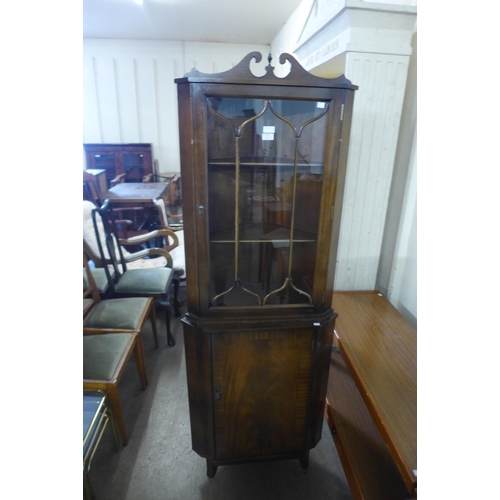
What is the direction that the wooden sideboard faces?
to the viewer's left

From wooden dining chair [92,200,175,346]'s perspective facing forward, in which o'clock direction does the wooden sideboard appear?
The wooden sideboard is roughly at 2 o'clock from the wooden dining chair.

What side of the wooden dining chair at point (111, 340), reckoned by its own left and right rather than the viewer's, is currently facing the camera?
right

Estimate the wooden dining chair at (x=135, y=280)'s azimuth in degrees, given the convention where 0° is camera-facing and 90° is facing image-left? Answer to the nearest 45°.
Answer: approximately 270°

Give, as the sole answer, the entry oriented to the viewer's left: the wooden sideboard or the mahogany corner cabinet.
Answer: the wooden sideboard

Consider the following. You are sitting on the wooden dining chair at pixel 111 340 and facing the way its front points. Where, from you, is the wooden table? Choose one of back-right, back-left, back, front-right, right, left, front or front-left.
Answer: left

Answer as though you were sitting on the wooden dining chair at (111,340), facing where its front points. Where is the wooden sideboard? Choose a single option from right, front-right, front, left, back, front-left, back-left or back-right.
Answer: front-right

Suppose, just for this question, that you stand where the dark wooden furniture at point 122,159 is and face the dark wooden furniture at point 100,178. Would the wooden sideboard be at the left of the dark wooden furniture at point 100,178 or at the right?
left

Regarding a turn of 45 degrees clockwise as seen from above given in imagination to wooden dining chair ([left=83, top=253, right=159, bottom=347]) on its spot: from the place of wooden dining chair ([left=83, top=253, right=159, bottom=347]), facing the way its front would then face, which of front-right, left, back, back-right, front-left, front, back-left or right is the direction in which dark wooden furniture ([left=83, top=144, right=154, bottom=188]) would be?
back-left

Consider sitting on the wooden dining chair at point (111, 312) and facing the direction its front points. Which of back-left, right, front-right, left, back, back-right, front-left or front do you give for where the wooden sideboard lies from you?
front-right

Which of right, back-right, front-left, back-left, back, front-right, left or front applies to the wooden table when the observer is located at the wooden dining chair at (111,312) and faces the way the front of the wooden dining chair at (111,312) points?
left

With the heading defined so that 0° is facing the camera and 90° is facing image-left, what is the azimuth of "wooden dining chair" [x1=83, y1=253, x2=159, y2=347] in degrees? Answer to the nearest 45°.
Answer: approximately 270°

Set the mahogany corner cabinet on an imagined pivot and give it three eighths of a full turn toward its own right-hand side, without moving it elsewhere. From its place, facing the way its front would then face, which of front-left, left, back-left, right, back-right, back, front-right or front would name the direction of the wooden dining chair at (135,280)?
front

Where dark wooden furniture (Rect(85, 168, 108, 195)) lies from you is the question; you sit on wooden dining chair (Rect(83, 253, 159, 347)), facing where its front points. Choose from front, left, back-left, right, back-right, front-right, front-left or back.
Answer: left

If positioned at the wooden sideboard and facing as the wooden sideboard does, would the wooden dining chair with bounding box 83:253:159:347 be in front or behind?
in front
